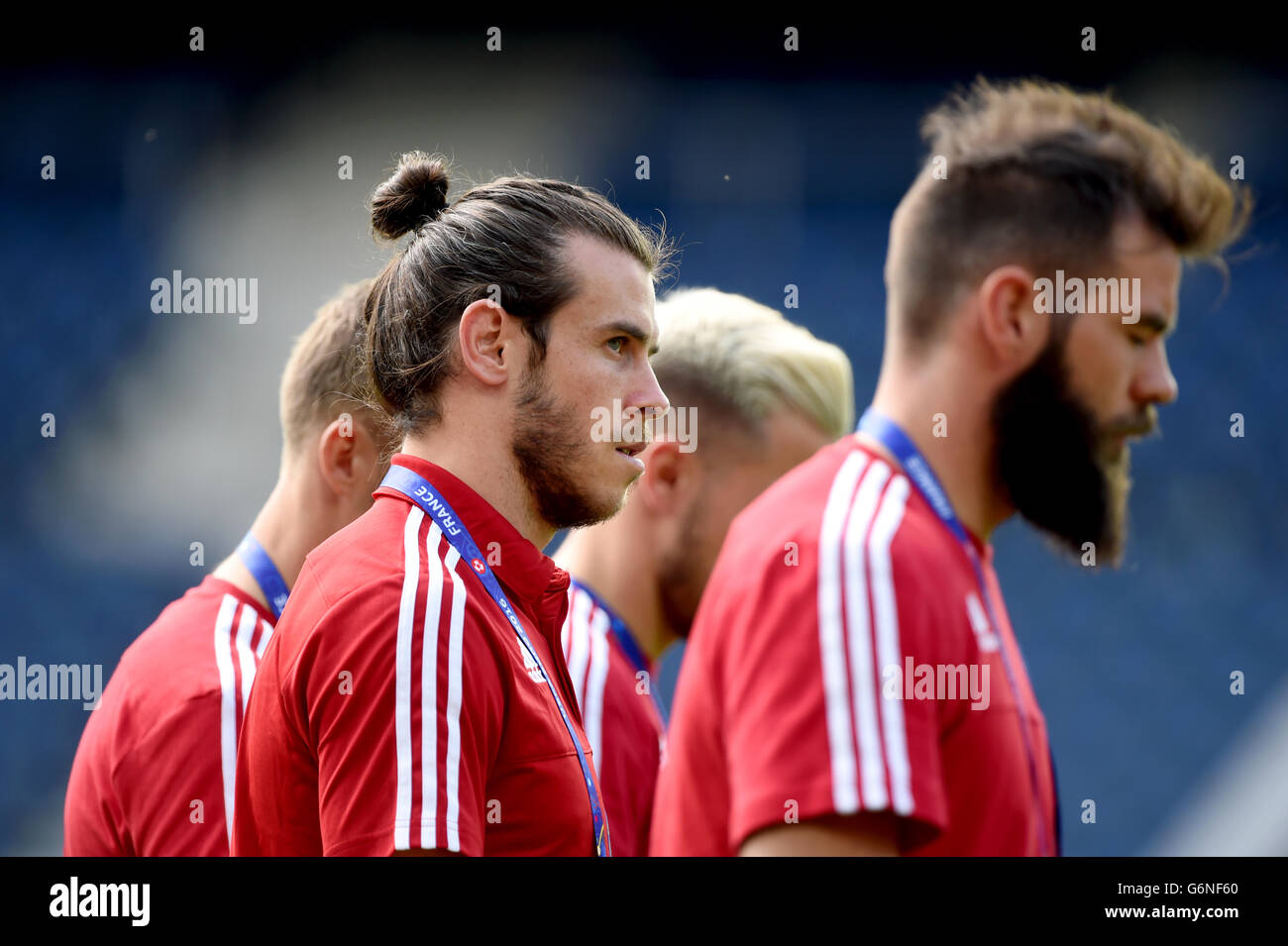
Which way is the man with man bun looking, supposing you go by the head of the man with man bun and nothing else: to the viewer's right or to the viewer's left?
to the viewer's right

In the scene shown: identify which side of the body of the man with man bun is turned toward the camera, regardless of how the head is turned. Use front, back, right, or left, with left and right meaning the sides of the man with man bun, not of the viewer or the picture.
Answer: right
